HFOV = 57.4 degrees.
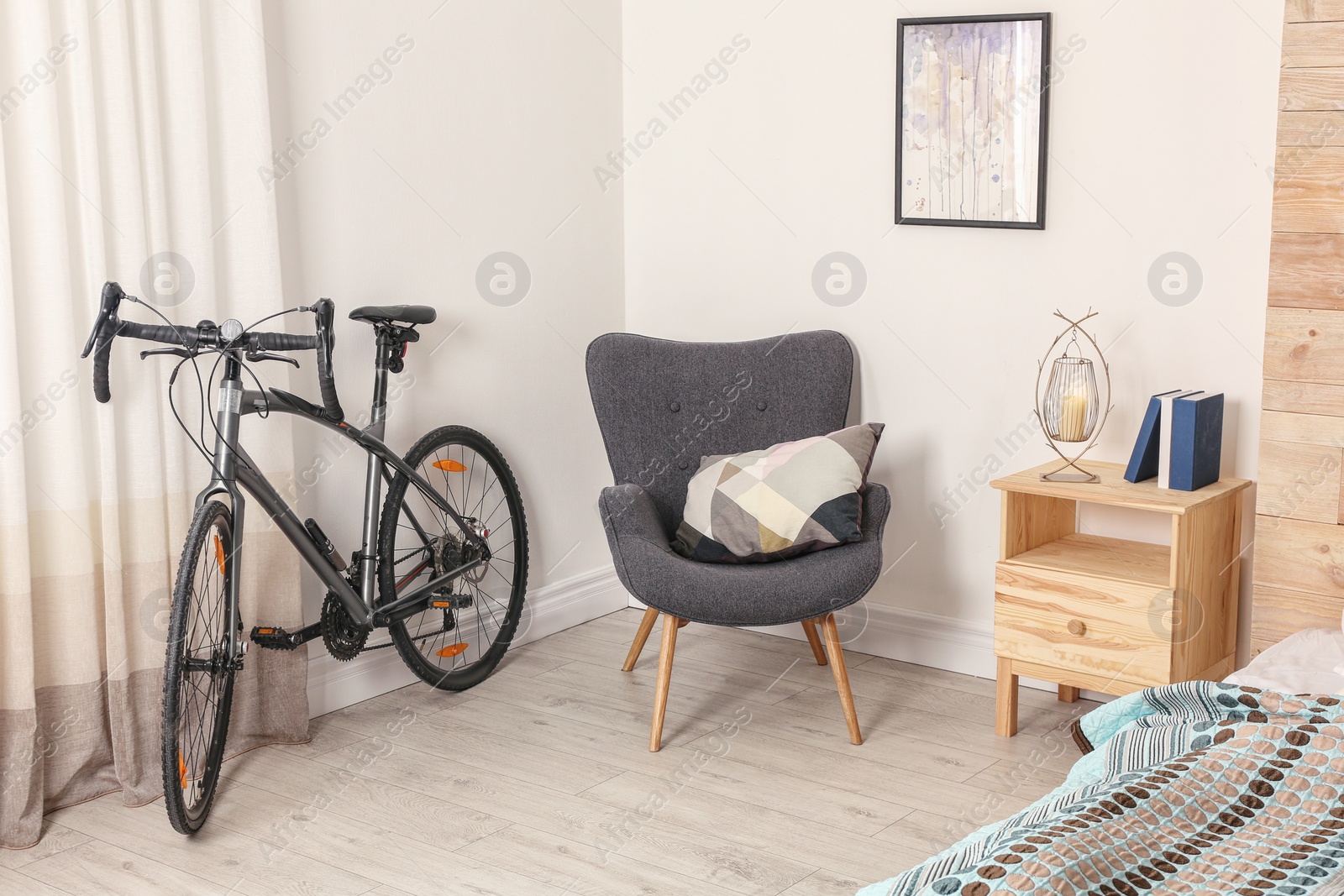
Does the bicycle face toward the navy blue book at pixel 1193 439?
no

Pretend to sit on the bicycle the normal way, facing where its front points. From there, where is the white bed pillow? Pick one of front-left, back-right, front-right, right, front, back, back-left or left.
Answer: left

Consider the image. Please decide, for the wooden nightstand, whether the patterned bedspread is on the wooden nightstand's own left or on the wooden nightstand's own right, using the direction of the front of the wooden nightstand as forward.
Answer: on the wooden nightstand's own left

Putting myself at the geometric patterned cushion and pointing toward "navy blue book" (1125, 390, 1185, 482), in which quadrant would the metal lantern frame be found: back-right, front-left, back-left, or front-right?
front-left

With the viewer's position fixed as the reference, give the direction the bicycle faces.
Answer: facing the viewer and to the left of the viewer

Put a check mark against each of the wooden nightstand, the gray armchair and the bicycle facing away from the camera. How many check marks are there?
0

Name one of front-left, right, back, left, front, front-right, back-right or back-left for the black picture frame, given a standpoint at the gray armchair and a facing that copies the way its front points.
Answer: left

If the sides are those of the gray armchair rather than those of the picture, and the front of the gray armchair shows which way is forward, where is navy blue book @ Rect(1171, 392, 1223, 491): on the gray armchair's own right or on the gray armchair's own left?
on the gray armchair's own left

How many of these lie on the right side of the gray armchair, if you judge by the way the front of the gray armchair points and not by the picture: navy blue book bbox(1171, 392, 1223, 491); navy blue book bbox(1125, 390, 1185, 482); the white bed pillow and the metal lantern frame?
0

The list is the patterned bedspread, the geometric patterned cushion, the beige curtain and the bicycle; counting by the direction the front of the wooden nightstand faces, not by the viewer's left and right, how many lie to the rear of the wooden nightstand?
0

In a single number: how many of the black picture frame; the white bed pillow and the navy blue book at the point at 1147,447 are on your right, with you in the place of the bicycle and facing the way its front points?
0

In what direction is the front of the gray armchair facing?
toward the camera

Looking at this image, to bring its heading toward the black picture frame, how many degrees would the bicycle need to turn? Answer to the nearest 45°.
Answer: approximately 135° to its left

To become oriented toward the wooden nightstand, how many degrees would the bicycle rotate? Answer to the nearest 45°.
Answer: approximately 135° to its left

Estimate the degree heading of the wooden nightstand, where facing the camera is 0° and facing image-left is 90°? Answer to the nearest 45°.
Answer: approximately 45°

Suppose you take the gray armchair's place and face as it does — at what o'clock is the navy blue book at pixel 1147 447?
The navy blue book is roughly at 10 o'clock from the gray armchair.

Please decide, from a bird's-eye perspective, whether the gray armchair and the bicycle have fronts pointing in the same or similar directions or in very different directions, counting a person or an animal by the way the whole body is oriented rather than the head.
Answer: same or similar directions

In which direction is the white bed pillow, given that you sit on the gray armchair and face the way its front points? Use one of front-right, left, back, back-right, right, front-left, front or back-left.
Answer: front-left

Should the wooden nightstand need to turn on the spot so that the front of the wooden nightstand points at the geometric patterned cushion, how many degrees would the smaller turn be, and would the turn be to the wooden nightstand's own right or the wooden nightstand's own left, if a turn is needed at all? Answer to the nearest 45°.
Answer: approximately 45° to the wooden nightstand's own right

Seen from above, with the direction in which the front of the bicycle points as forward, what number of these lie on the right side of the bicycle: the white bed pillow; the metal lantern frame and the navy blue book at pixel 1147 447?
0
